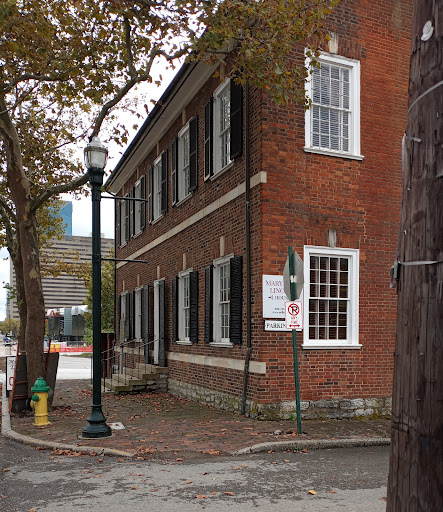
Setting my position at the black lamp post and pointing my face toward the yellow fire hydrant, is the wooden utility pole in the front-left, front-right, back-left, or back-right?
back-left

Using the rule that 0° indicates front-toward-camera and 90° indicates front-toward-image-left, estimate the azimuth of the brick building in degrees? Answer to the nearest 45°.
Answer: approximately 45°

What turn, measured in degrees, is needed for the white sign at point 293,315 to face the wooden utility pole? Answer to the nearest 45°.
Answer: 0° — it already faces it

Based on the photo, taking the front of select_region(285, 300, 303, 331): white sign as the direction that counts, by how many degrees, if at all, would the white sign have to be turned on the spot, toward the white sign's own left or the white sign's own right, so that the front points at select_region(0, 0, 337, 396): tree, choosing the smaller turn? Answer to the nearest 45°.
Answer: approximately 135° to the white sign's own right

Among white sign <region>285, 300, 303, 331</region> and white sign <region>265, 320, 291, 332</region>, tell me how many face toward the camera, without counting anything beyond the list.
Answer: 2

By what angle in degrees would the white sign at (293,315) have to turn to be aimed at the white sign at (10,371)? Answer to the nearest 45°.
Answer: approximately 135° to its right

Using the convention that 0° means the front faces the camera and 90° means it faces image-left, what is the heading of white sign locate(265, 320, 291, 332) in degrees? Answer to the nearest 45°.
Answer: approximately 0°

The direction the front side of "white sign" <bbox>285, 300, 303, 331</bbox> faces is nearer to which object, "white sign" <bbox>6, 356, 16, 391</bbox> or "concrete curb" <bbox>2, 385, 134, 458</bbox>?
the concrete curb
